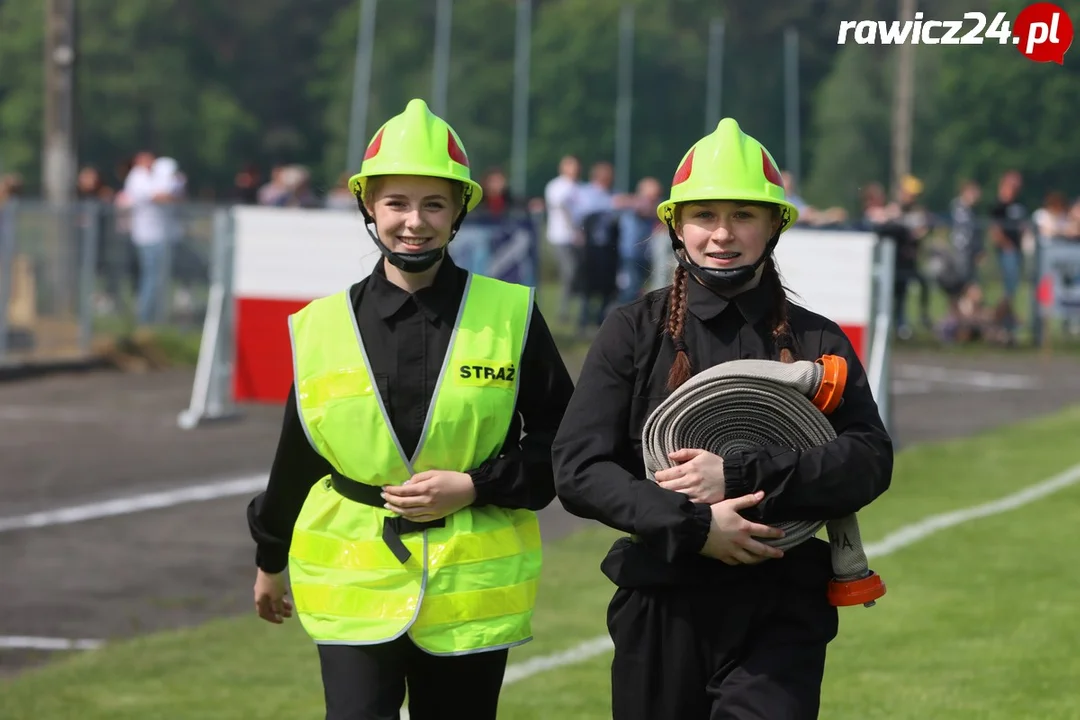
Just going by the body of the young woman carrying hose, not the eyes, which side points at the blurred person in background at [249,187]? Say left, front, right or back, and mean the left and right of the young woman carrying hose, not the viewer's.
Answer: back

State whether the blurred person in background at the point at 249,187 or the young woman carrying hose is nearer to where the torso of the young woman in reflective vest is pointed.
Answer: the young woman carrying hose

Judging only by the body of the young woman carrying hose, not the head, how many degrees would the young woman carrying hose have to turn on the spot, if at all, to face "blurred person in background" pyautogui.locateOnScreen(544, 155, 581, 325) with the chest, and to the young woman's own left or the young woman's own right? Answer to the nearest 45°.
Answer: approximately 180°

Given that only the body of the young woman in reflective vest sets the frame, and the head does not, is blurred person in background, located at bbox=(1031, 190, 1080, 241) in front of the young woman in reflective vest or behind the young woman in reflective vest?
behind

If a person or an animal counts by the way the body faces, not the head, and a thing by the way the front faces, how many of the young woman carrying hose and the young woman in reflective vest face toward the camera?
2

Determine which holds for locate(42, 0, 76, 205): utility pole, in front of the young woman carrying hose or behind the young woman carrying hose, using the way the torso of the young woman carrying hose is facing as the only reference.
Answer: behind

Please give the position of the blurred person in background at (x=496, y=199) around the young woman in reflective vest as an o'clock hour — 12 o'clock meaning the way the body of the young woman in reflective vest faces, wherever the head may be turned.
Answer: The blurred person in background is roughly at 6 o'clock from the young woman in reflective vest.

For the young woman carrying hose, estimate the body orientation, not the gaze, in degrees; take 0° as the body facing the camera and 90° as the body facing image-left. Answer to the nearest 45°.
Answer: approximately 0°

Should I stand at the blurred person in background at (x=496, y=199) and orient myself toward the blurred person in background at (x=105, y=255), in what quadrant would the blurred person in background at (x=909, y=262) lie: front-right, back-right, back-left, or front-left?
back-left
